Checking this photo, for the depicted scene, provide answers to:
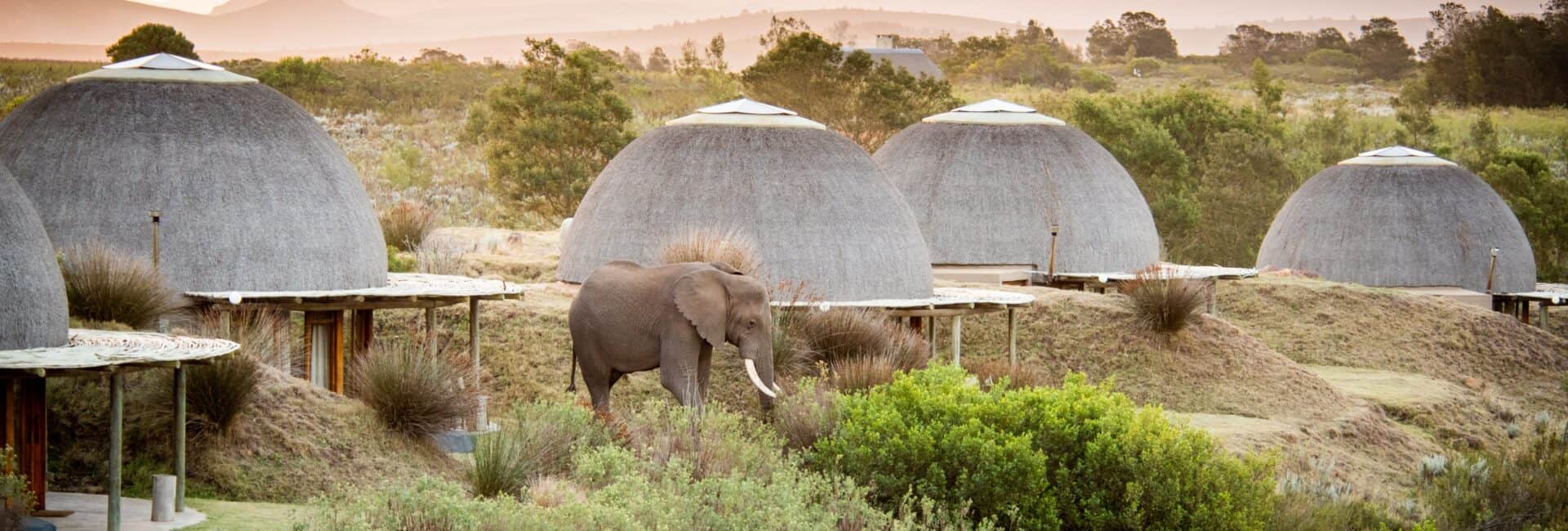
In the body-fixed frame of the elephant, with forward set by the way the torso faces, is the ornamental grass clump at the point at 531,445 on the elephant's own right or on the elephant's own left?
on the elephant's own right

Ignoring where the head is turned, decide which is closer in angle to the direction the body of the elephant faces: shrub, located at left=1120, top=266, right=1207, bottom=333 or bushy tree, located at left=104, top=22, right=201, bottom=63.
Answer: the shrub

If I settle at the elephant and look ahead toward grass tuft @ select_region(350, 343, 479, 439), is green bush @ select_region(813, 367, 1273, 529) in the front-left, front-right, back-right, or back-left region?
back-left

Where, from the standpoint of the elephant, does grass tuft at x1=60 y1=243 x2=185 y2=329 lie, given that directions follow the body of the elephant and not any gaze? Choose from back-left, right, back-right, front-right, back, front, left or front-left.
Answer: back

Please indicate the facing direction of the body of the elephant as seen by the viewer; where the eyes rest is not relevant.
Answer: to the viewer's right

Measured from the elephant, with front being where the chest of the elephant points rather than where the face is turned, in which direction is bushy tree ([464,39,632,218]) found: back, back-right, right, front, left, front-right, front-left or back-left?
left

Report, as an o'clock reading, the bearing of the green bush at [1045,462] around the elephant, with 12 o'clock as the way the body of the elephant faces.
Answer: The green bush is roughly at 1 o'clock from the elephant.

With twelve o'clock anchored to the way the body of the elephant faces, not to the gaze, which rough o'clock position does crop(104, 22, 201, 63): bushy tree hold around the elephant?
The bushy tree is roughly at 8 o'clock from the elephant.

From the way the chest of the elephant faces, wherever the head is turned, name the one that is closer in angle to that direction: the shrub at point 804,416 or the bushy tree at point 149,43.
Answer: the shrub

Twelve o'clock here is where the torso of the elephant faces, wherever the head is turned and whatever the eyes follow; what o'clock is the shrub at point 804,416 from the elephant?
The shrub is roughly at 1 o'clock from the elephant.

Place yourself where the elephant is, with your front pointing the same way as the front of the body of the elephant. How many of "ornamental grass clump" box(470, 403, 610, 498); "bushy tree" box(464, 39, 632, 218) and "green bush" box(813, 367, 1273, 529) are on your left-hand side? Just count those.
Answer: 1
